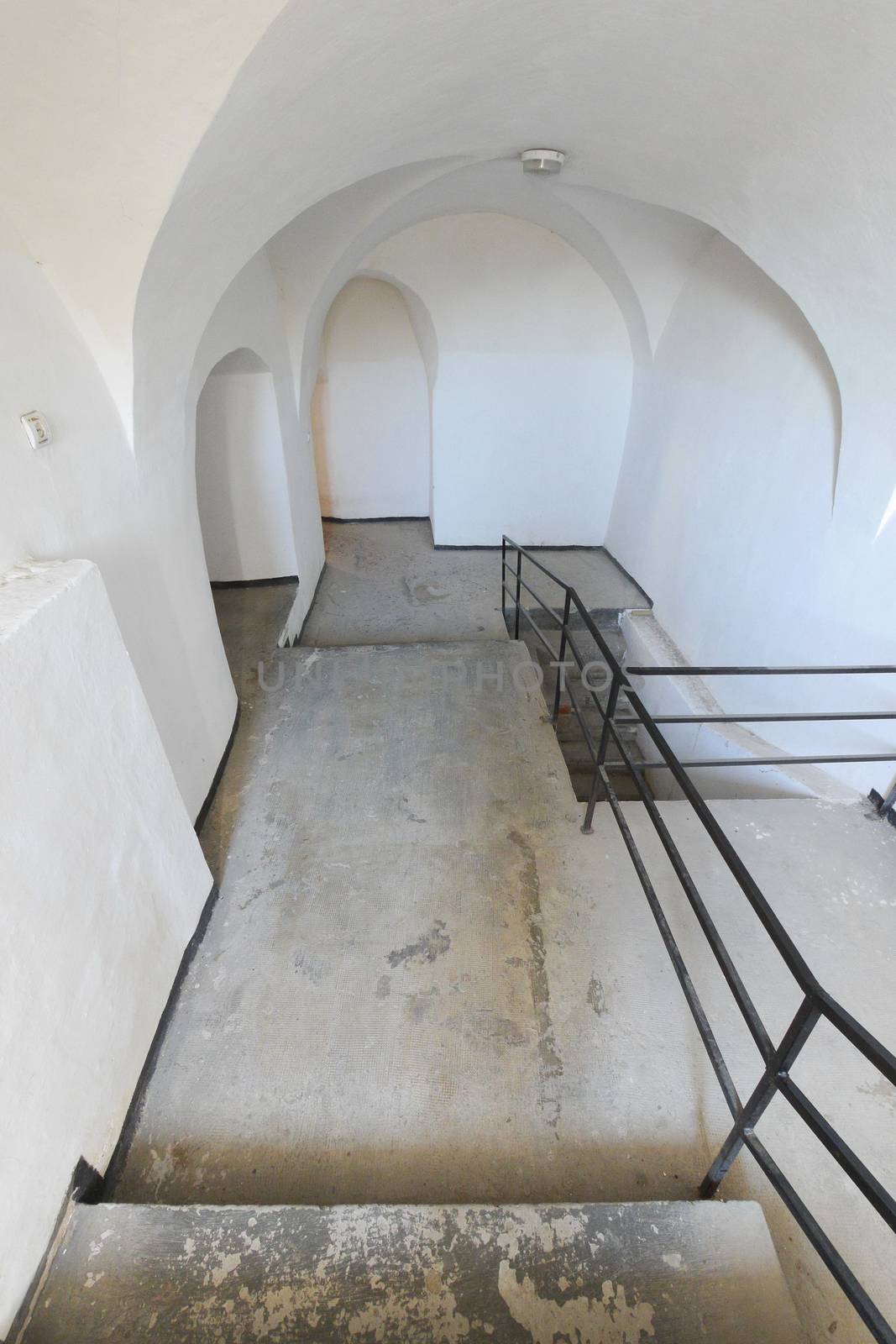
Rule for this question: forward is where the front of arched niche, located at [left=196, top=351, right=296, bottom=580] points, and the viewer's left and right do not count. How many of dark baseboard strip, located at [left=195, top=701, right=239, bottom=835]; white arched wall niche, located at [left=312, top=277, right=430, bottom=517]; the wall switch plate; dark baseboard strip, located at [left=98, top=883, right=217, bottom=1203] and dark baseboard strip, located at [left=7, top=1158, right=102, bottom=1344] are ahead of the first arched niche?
4

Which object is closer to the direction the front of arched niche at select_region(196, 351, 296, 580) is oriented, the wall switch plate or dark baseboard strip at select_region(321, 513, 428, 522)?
the wall switch plate

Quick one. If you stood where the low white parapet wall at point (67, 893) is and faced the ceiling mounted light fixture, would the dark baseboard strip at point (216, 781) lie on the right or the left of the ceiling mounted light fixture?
left

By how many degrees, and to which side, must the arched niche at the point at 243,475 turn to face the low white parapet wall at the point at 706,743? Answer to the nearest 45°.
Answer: approximately 45° to its left

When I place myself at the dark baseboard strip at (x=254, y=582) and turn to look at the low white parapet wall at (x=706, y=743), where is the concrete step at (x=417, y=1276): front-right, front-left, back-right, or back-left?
front-right

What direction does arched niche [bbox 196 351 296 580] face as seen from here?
toward the camera

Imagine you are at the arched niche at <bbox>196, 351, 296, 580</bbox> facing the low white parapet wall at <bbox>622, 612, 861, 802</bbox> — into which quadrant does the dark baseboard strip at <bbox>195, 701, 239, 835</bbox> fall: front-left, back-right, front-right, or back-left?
front-right

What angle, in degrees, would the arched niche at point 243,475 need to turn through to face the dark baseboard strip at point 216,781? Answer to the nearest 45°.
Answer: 0° — it already faces it

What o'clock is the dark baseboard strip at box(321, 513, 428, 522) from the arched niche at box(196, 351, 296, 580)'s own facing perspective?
The dark baseboard strip is roughly at 7 o'clock from the arched niche.

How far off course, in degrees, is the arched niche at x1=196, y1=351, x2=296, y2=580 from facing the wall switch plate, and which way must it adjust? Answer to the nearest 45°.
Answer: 0° — it already faces it

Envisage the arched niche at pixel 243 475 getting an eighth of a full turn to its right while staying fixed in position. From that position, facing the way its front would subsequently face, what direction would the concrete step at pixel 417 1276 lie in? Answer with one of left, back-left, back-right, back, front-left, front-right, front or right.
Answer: front-left

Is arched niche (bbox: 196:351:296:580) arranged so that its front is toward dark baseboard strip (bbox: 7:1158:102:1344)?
yes

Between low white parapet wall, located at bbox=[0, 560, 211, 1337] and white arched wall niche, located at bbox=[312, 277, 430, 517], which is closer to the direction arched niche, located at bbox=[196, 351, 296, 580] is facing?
the low white parapet wall

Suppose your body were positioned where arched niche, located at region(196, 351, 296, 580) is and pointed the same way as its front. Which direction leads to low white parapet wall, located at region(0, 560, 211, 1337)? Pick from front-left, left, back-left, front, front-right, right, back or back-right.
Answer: front
